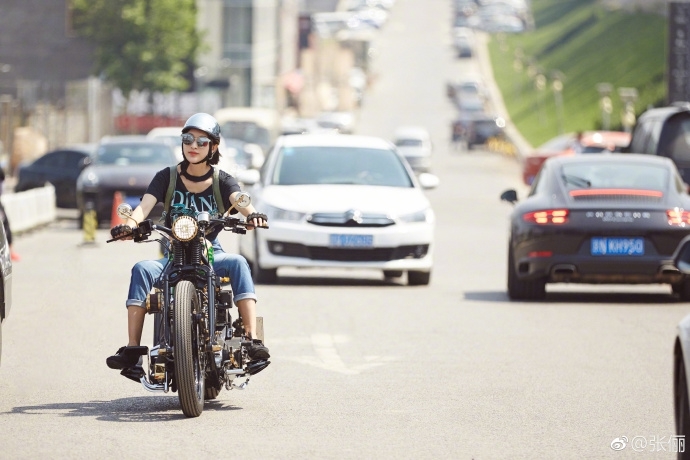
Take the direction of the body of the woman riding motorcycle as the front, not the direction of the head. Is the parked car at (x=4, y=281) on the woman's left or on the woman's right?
on the woman's right

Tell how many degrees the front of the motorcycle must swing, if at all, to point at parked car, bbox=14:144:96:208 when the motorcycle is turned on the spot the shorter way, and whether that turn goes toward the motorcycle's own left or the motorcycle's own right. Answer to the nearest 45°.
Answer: approximately 180°

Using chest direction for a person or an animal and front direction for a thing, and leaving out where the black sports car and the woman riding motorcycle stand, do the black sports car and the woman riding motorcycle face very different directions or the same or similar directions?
very different directions

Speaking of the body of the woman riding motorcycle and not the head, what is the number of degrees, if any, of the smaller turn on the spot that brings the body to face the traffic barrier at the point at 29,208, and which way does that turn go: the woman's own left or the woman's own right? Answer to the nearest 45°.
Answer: approximately 180°

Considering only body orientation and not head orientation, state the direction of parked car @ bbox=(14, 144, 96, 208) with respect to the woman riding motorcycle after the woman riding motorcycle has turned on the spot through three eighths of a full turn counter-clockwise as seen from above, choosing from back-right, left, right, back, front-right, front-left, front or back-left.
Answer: front-left

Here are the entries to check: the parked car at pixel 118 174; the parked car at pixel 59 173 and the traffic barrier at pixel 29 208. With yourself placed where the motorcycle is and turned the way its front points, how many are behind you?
3

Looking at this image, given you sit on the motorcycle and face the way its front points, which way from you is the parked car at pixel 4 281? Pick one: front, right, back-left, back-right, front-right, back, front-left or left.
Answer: back-right

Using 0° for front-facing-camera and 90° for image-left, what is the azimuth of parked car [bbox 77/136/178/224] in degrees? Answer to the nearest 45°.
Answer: approximately 0°

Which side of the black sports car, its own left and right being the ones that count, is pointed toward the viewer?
back

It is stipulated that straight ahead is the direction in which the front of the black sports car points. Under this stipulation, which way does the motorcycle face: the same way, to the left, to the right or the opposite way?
the opposite way
